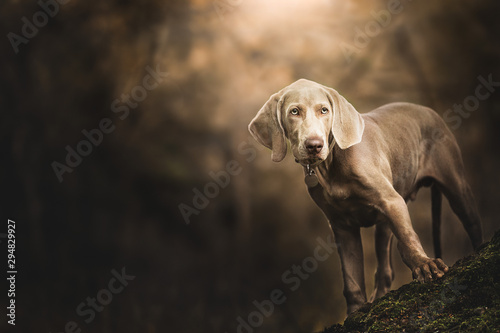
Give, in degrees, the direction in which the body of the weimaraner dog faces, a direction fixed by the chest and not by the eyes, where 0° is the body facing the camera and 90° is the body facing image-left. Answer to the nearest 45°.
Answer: approximately 45°
